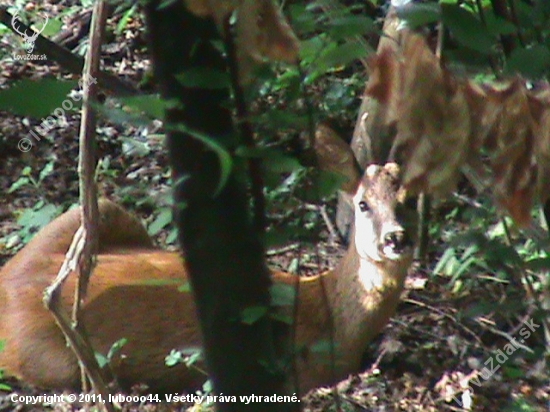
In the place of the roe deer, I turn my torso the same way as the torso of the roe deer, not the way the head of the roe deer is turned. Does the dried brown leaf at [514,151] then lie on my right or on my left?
on my right

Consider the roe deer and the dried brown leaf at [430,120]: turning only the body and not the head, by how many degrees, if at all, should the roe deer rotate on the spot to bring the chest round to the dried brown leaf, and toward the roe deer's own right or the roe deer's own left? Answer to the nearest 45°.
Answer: approximately 90° to the roe deer's own right

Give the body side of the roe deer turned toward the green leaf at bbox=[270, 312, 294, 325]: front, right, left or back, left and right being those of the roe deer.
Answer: right

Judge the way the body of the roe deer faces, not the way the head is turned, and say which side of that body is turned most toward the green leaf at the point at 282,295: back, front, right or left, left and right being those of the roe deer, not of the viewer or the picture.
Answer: right

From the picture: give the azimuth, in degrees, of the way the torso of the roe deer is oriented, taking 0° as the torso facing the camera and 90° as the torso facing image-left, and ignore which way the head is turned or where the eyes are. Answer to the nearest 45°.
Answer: approximately 270°
